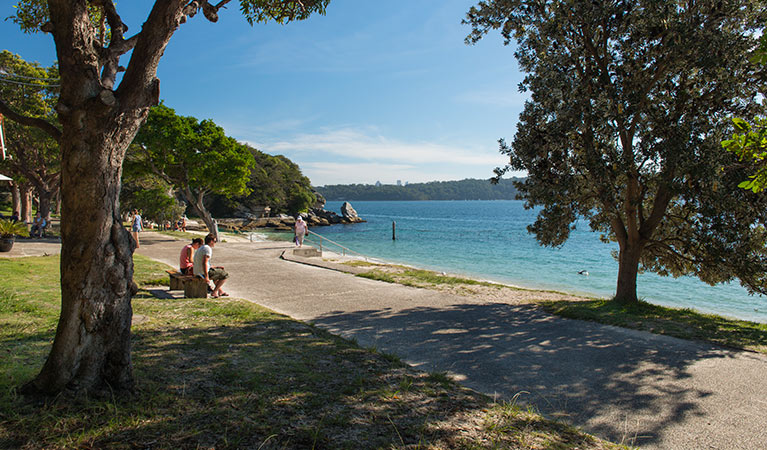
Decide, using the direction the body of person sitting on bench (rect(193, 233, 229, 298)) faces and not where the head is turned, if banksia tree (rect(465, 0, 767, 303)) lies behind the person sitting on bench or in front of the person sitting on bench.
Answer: in front

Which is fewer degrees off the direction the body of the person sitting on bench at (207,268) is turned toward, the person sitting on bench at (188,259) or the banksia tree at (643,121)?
the banksia tree

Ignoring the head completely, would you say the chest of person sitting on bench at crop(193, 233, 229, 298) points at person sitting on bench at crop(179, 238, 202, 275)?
no

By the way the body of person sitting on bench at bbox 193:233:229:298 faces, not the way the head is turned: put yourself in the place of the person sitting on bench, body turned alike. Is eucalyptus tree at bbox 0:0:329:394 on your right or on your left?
on your right

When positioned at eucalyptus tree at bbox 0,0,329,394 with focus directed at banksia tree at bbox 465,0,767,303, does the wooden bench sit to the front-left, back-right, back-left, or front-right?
front-left

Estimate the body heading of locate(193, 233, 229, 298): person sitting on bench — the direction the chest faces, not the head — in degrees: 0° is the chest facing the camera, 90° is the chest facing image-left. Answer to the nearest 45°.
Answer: approximately 270°
